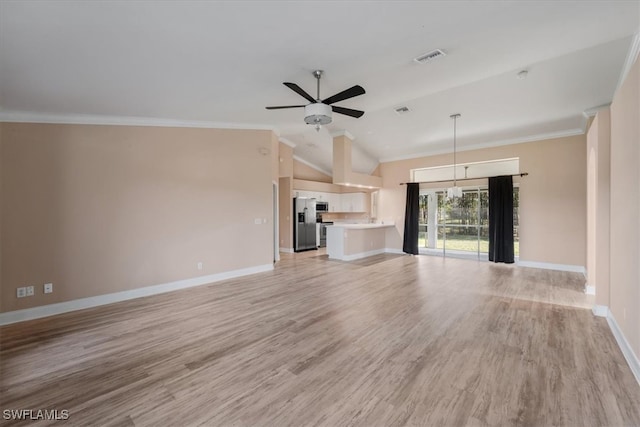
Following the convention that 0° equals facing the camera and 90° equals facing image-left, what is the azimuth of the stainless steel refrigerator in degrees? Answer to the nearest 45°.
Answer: approximately 315°

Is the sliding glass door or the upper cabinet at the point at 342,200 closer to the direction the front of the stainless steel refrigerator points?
the sliding glass door

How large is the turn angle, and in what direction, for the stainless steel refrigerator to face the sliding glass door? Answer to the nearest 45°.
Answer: approximately 45° to its left

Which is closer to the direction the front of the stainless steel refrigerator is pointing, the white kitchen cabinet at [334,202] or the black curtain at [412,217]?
the black curtain

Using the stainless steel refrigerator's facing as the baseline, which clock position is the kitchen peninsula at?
The kitchen peninsula is roughly at 12 o'clock from the stainless steel refrigerator.

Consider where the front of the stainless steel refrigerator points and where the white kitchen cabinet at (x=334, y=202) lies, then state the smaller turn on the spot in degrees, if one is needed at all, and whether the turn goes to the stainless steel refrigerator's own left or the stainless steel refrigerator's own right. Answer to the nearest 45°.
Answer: approximately 90° to the stainless steel refrigerator's own left

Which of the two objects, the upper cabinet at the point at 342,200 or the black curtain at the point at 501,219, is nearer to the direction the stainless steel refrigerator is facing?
the black curtain
